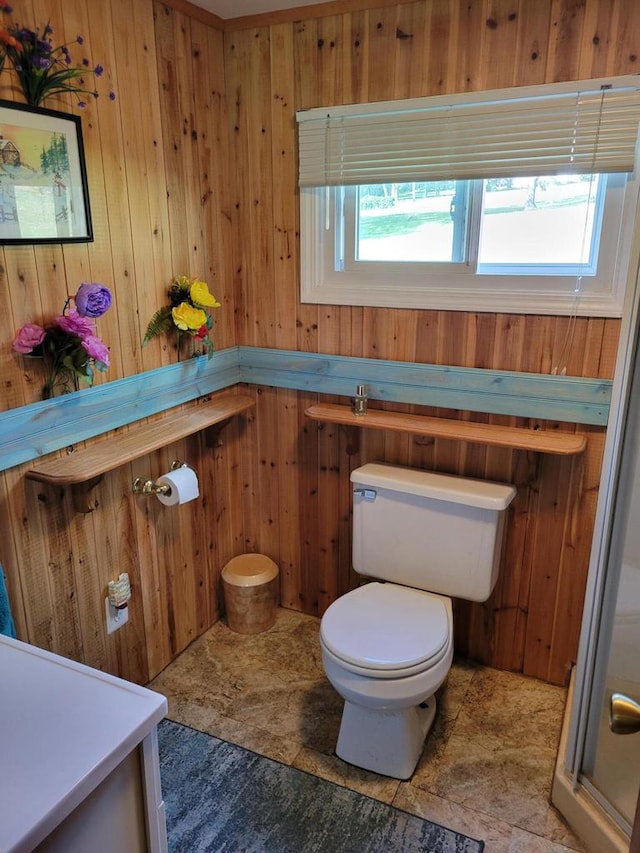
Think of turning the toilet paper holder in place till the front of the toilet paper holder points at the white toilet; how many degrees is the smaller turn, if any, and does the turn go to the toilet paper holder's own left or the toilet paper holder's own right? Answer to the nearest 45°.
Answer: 0° — it already faces it

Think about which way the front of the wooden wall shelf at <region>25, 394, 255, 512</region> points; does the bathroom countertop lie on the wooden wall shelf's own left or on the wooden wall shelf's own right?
on the wooden wall shelf's own right

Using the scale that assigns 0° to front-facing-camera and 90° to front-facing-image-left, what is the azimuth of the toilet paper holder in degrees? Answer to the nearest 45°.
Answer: approximately 315°

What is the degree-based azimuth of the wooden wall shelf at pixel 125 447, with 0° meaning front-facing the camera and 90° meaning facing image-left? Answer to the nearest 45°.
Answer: approximately 315°

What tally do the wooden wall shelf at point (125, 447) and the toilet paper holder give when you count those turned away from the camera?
0

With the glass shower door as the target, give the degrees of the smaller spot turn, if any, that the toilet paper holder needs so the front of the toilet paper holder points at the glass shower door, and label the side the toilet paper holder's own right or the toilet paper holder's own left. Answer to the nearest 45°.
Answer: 0° — it already faces it
